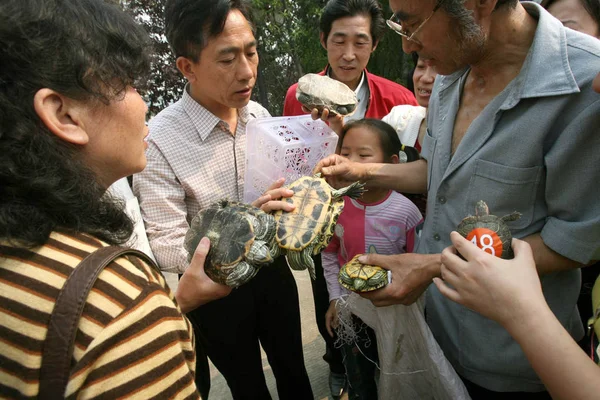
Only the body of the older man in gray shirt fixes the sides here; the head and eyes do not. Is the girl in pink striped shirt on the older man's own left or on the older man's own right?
on the older man's own right

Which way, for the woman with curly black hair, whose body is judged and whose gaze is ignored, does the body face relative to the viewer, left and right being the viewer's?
facing away from the viewer and to the right of the viewer

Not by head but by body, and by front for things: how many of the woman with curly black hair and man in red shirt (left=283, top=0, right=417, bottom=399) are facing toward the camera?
1

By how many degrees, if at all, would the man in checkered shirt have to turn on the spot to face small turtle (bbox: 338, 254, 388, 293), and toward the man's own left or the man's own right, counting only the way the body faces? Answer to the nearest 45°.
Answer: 0° — they already face it

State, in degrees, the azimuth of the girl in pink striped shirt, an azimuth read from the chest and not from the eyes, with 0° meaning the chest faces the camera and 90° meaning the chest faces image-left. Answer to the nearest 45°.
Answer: approximately 45°
